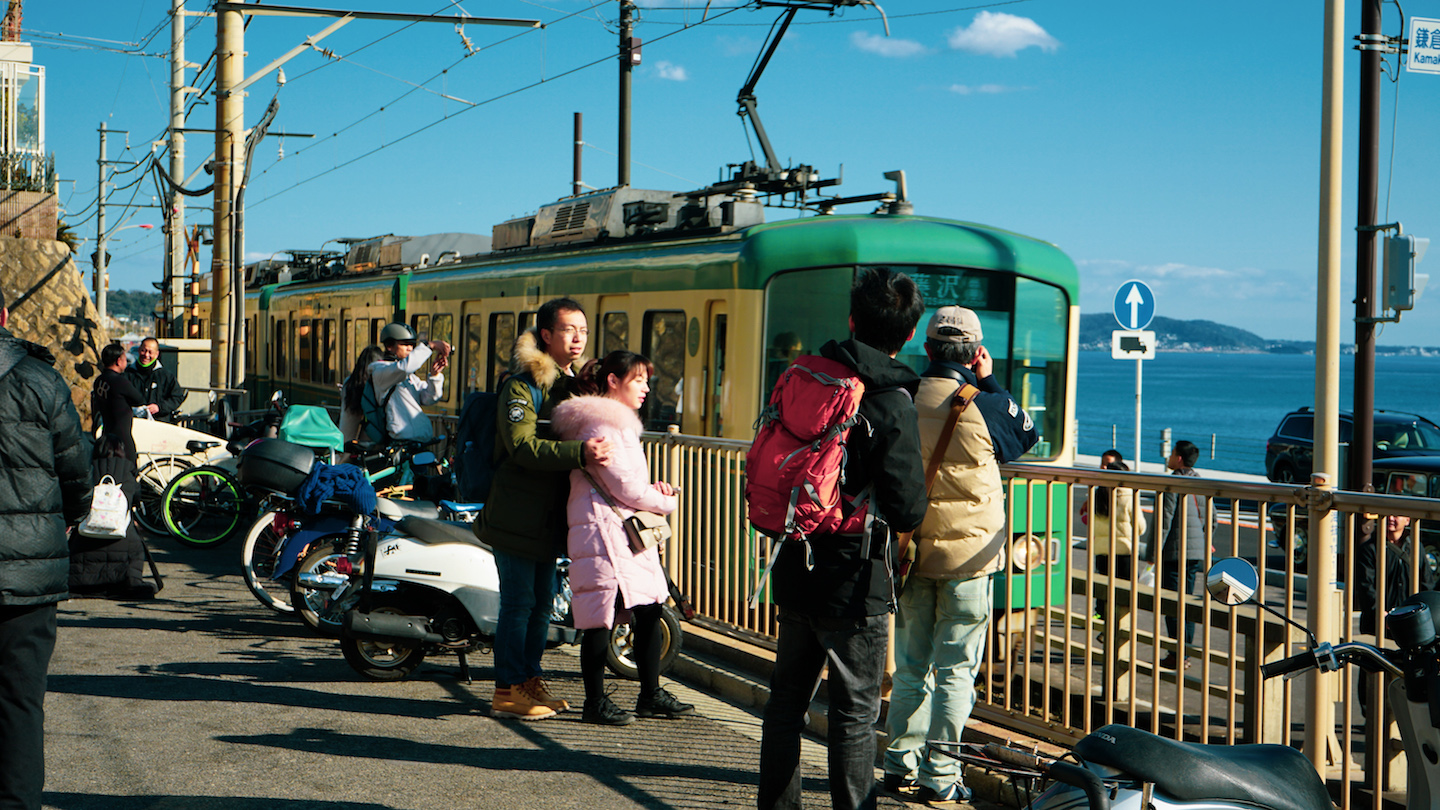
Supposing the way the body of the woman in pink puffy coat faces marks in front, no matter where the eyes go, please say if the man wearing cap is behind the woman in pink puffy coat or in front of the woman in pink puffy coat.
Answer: in front

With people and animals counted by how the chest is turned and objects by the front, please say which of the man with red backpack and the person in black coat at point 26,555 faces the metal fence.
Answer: the man with red backpack

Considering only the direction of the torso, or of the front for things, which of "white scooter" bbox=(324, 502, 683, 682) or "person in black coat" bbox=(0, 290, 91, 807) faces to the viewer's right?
the white scooter

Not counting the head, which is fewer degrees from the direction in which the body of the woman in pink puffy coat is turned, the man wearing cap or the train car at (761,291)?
the man wearing cap

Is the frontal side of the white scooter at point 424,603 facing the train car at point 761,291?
no

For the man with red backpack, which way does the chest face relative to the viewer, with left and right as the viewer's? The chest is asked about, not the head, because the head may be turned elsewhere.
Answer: facing away from the viewer and to the right of the viewer

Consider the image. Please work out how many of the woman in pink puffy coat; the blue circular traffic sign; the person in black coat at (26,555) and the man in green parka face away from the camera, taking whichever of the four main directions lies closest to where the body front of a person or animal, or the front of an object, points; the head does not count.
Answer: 1

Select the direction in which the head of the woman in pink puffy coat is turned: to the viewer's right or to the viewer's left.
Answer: to the viewer's right

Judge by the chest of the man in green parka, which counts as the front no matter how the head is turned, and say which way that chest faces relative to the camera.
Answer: to the viewer's right

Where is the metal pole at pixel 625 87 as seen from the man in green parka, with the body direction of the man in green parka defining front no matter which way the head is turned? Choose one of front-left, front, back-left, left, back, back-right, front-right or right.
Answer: left

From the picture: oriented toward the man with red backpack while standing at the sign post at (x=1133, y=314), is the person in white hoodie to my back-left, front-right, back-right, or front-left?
front-right

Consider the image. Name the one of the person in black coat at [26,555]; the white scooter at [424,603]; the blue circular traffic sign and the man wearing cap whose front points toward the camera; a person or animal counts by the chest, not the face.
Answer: the blue circular traffic sign

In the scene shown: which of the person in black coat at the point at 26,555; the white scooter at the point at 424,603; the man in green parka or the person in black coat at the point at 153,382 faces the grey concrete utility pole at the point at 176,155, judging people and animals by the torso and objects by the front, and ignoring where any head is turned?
the person in black coat at the point at 26,555

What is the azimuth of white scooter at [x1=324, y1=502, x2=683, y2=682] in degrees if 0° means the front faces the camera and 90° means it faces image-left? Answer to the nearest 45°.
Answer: approximately 270°
